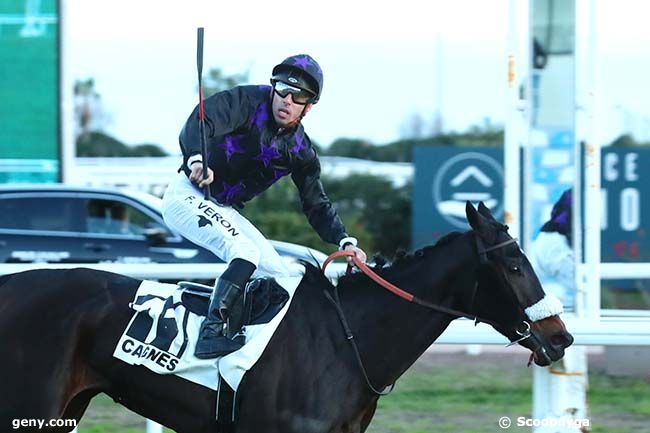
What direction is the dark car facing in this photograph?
to the viewer's right

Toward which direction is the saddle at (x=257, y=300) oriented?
to the viewer's right

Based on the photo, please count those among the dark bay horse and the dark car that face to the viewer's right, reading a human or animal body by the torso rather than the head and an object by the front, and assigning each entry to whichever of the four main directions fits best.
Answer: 2

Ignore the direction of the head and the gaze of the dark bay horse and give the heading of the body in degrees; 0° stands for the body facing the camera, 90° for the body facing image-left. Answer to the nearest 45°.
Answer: approximately 270°

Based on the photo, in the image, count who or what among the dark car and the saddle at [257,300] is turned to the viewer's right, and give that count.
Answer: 2

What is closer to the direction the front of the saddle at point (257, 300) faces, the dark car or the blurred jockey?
the blurred jockey

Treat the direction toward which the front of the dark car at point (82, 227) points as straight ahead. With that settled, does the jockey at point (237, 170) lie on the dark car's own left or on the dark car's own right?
on the dark car's own right
